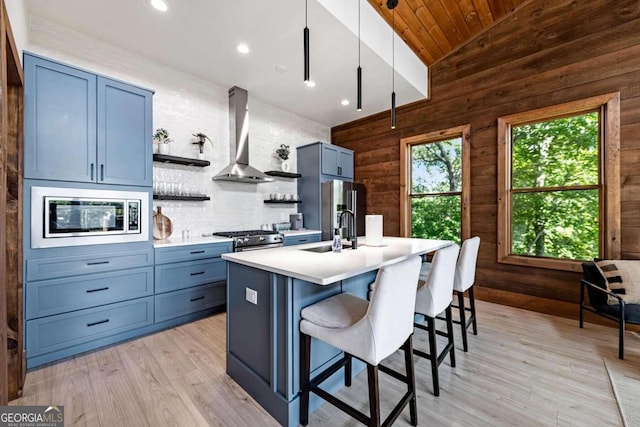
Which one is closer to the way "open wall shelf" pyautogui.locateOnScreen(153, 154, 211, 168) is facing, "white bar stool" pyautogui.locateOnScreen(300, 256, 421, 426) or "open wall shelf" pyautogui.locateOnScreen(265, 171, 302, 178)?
the white bar stool

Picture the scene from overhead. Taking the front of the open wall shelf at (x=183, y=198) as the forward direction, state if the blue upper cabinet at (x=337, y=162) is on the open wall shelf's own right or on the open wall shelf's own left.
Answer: on the open wall shelf's own left

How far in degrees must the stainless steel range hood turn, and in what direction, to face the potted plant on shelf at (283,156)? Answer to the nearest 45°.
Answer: approximately 90° to its left

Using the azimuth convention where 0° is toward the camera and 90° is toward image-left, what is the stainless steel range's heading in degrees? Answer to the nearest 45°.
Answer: approximately 315°

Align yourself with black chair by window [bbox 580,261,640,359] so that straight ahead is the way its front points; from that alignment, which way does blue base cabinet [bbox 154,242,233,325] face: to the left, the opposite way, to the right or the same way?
to the left
